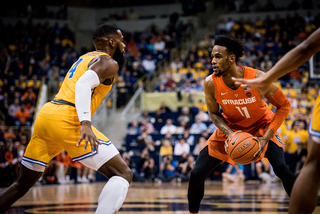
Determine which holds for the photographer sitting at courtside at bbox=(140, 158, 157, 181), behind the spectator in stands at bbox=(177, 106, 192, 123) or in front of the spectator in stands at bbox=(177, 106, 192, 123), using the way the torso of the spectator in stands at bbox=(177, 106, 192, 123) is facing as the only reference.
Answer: in front

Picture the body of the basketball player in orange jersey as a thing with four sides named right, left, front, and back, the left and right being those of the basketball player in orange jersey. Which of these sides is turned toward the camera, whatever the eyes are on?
front

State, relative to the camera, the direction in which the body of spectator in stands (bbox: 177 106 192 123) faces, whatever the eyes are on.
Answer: toward the camera

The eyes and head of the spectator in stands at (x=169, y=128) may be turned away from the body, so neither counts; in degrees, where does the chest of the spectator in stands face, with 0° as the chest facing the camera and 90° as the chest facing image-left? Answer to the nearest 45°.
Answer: approximately 0°

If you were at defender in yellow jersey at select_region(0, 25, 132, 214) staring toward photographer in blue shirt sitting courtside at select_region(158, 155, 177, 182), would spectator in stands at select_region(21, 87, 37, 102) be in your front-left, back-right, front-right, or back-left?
front-left

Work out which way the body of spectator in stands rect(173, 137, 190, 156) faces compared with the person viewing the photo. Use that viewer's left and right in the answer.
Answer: facing the viewer

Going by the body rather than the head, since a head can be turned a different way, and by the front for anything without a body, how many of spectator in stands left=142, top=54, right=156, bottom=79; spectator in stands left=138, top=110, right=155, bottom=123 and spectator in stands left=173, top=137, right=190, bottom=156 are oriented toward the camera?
3

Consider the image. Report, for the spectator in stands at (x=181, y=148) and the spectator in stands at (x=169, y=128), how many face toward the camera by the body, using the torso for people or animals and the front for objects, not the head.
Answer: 2

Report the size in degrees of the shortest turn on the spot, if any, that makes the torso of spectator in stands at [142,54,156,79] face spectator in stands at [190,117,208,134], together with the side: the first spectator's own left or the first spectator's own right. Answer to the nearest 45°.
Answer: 0° — they already face them

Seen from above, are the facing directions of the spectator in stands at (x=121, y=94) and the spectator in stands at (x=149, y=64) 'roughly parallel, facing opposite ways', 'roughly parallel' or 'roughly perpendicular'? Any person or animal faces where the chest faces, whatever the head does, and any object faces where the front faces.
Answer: roughly parallel

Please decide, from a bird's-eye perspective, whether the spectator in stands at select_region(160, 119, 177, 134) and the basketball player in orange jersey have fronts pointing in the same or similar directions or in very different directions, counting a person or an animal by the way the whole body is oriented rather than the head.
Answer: same or similar directions

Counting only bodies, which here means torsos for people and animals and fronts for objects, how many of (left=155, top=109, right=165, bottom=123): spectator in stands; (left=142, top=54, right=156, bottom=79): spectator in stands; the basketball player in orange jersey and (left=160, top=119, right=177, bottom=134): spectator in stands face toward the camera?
4

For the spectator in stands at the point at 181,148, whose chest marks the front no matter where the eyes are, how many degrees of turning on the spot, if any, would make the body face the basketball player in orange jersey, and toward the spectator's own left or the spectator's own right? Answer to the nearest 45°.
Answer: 0° — they already face them

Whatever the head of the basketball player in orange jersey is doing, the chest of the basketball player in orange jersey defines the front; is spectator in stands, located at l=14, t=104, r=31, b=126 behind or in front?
behind
